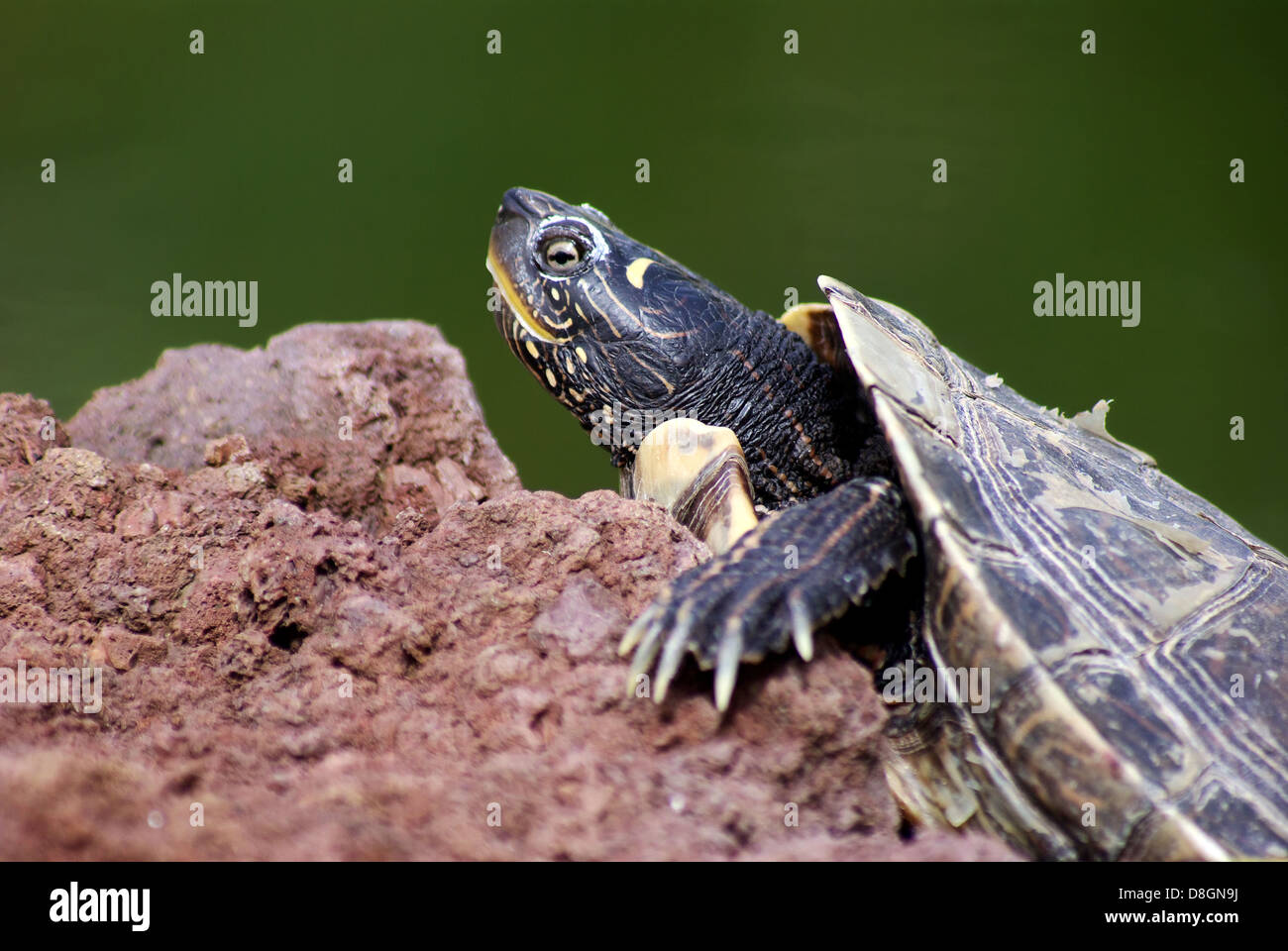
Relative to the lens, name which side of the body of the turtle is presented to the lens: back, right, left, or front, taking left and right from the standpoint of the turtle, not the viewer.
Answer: left
